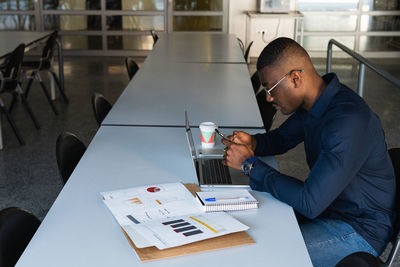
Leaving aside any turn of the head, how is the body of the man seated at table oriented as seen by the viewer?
to the viewer's left

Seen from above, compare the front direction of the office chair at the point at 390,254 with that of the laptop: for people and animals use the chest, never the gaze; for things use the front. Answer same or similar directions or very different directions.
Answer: very different directions

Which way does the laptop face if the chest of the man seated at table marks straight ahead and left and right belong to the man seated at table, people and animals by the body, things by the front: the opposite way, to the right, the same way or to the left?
the opposite way

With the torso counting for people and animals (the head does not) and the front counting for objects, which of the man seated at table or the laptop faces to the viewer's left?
the man seated at table

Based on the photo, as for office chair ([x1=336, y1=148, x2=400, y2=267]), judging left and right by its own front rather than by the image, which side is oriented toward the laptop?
front

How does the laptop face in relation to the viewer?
to the viewer's right

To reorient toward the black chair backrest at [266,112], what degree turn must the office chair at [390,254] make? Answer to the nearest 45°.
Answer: approximately 45° to its right

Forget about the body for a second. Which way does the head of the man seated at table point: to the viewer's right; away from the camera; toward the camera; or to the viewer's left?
to the viewer's left

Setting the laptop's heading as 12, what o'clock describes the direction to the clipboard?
The clipboard is roughly at 3 o'clock from the laptop.

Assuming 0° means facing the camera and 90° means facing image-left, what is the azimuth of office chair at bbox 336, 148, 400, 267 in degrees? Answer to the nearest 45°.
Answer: approximately 90°

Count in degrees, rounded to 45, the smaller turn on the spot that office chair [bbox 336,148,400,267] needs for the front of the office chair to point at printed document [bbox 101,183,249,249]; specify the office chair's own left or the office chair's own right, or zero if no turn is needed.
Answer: approximately 45° to the office chair's own left

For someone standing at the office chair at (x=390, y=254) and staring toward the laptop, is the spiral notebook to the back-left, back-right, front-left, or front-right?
front-left
